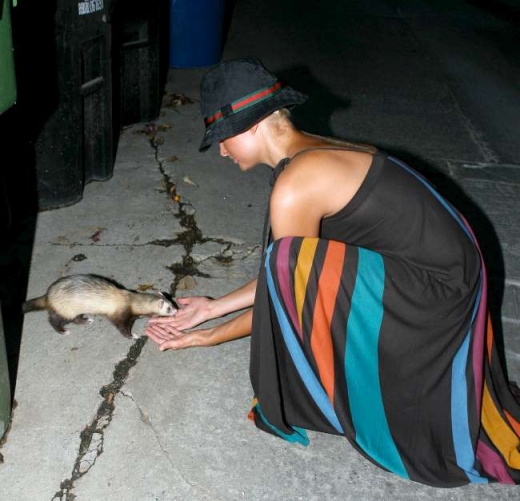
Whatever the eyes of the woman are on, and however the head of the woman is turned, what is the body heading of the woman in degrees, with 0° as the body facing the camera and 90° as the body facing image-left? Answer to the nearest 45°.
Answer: approximately 90°

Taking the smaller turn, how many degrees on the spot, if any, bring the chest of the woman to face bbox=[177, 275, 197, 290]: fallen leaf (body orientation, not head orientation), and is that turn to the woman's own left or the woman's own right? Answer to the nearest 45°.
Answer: approximately 45° to the woman's own right

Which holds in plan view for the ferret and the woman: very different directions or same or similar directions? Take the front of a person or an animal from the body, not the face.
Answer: very different directions

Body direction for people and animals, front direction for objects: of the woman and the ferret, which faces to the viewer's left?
the woman

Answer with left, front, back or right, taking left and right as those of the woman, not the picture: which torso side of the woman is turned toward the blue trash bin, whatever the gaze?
right

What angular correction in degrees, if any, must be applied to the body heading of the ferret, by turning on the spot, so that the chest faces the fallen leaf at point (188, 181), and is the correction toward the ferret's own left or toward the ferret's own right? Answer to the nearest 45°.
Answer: approximately 45° to the ferret's own left

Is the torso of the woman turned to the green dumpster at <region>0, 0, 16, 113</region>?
yes

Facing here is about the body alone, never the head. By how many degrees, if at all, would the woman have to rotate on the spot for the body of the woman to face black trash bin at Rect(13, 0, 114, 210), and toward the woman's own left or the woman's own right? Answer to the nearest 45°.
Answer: approximately 45° to the woman's own right

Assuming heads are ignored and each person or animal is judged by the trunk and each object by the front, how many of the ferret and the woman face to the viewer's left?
1

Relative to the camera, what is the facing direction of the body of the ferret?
to the viewer's right

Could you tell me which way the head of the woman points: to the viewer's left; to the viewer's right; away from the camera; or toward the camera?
to the viewer's left
